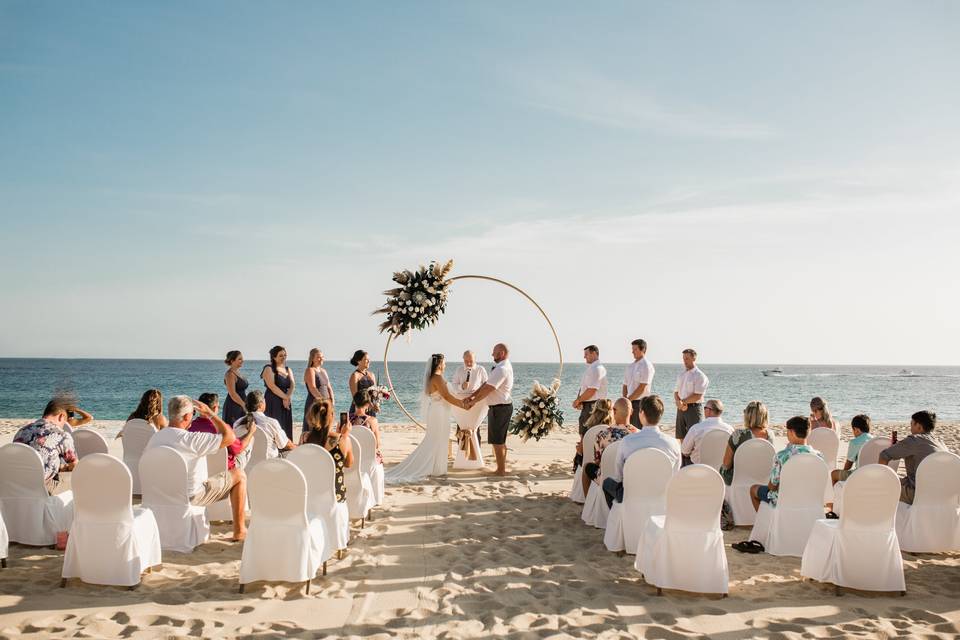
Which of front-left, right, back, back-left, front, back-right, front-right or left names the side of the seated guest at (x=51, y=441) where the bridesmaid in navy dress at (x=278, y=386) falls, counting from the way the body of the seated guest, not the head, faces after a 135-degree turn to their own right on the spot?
back-left

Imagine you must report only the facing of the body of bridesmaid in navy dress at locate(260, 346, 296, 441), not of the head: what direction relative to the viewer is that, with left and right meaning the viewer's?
facing the viewer and to the right of the viewer

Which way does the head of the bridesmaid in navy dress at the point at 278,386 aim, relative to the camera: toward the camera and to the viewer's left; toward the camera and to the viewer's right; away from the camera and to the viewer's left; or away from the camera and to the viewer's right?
toward the camera and to the viewer's right

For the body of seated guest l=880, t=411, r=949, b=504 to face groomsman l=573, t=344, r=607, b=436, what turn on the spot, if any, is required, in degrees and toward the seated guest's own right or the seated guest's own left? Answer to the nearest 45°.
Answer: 0° — they already face them

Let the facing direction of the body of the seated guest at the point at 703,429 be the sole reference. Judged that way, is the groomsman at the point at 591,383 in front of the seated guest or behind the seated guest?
in front

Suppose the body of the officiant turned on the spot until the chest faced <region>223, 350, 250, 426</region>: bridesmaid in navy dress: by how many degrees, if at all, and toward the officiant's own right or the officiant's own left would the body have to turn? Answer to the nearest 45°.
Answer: approximately 90° to the officiant's own right

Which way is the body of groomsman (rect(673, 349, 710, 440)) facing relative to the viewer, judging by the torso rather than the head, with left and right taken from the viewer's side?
facing the viewer and to the left of the viewer

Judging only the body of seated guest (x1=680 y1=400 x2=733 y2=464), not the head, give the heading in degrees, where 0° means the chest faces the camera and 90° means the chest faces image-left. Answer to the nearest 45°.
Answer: approximately 135°

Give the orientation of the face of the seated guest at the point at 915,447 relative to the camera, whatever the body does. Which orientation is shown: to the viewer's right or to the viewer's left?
to the viewer's left

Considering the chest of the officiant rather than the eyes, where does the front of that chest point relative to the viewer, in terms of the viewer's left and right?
facing the viewer

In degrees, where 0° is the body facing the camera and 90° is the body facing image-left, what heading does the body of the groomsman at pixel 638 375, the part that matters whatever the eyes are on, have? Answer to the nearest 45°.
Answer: approximately 45°

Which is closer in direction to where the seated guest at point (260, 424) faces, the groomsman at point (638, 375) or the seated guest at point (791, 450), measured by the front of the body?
the groomsman

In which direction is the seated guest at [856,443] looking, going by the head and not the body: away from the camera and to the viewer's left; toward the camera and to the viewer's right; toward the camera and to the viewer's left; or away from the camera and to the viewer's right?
away from the camera and to the viewer's left

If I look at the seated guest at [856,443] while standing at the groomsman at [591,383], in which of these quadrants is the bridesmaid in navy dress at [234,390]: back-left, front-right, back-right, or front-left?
back-right

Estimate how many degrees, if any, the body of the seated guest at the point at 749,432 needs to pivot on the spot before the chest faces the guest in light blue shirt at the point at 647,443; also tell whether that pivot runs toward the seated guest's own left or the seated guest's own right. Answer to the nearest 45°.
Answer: approximately 90° to the seated guest's own left

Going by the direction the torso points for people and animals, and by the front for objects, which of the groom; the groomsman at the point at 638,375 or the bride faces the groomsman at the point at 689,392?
the bride
